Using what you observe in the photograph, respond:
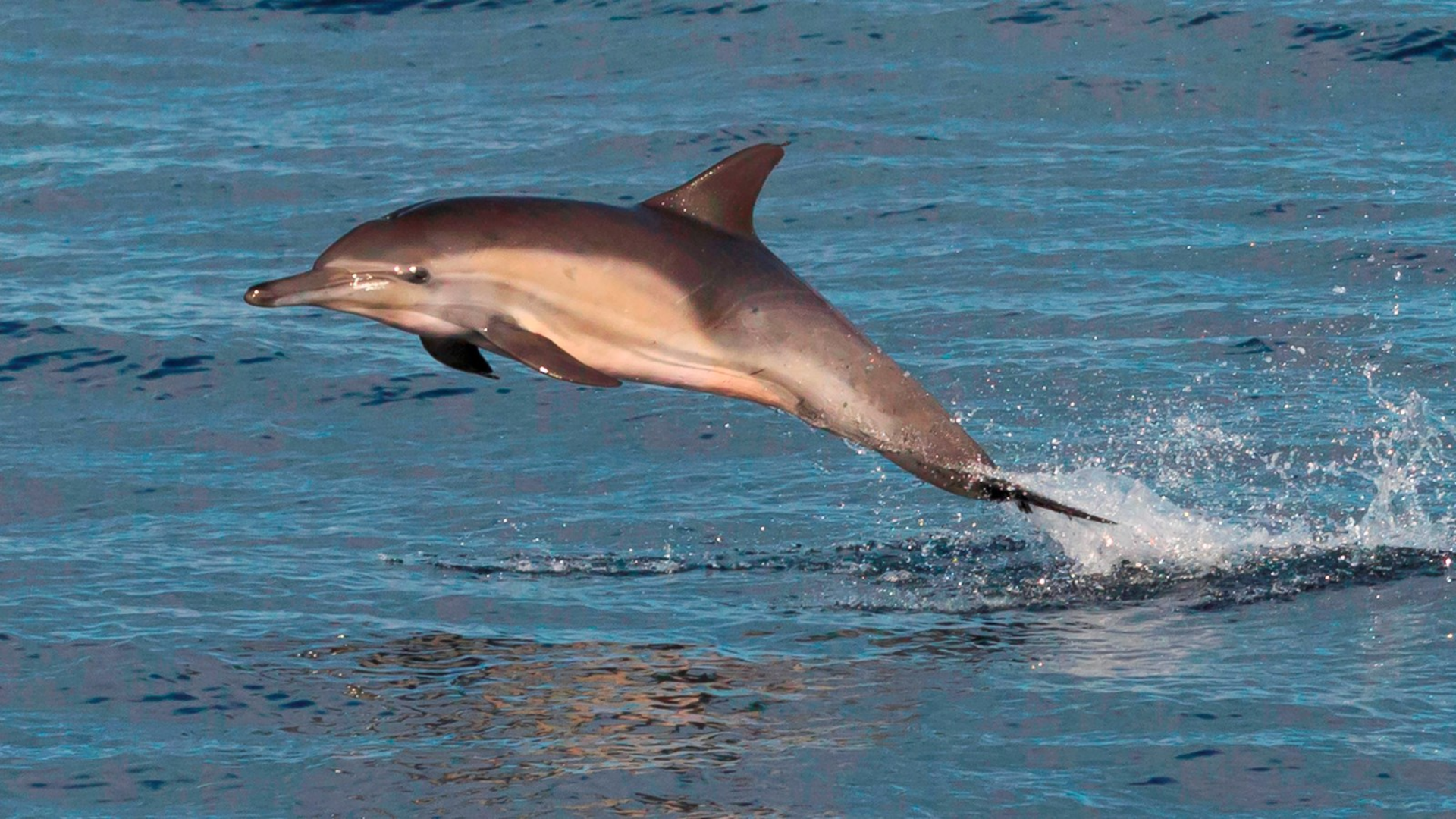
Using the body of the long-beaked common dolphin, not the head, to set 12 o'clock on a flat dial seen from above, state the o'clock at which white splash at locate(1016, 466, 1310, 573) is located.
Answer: The white splash is roughly at 5 o'clock from the long-beaked common dolphin.

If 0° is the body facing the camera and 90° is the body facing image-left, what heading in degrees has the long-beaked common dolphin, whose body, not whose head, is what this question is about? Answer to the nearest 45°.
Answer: approximately 90°

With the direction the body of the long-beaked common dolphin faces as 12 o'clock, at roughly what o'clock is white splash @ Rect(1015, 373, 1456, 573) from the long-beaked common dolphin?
The white splash is roughly at 5 o'clock from the long-beaked common dolphin.
